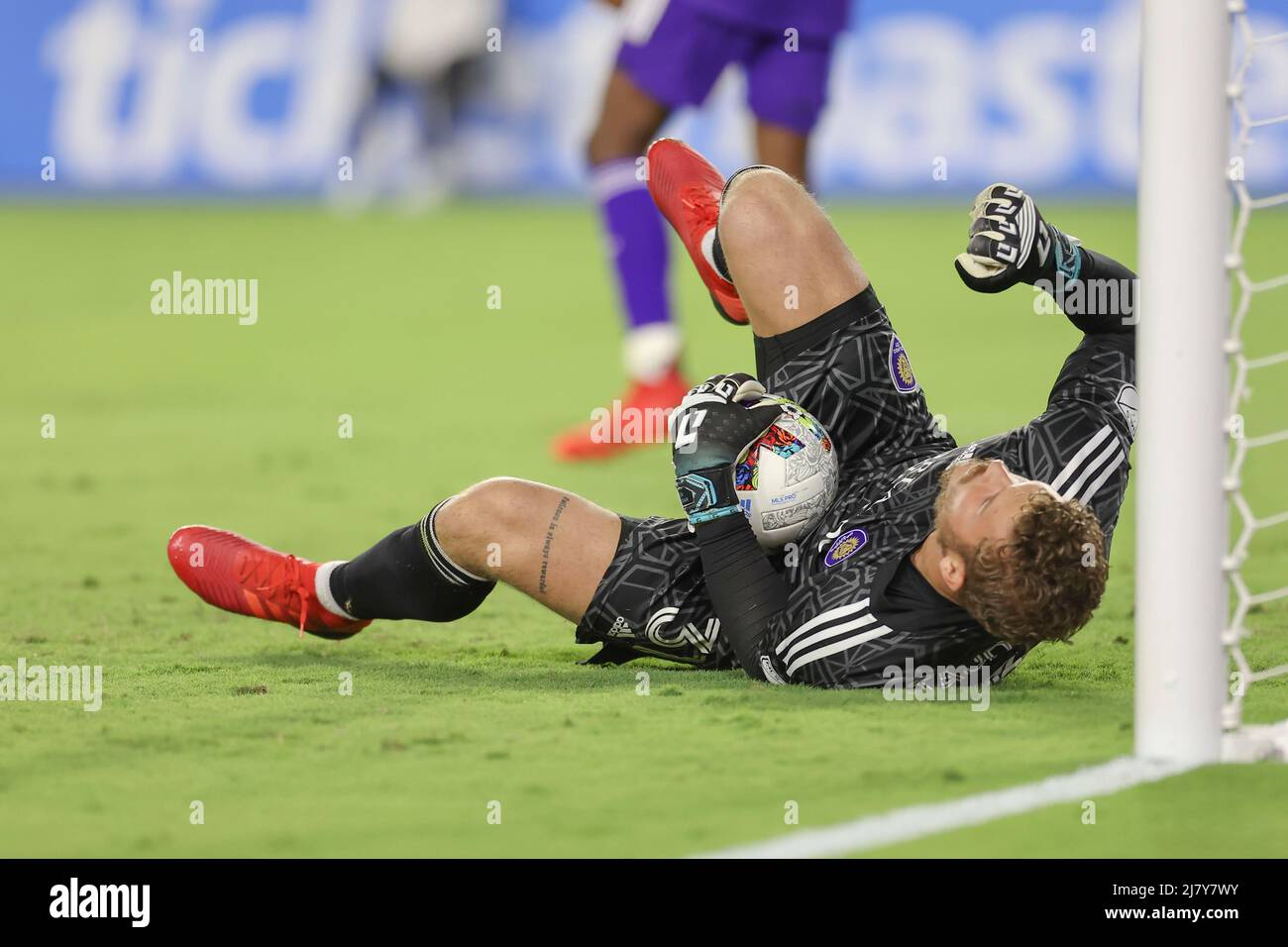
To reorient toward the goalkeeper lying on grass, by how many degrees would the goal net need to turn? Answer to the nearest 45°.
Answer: approximately 45° to its right

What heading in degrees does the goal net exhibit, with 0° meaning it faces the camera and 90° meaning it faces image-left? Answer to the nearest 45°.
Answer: approximately 90°
